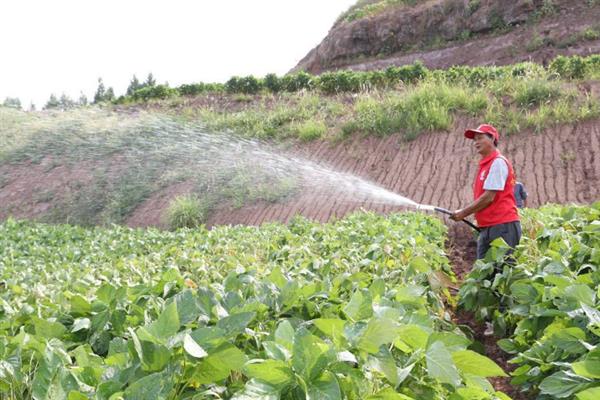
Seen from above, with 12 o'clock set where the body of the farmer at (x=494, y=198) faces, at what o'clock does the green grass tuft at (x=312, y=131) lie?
The green grass tuft is roughly at 2 o'clock from the farmer.

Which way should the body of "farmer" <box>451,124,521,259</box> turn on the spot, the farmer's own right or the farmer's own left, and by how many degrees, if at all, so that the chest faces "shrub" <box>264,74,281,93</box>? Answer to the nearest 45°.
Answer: approximately 45° to the farmer's own right

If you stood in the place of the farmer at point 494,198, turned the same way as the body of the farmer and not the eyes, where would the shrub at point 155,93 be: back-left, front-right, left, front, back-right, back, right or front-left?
front-right

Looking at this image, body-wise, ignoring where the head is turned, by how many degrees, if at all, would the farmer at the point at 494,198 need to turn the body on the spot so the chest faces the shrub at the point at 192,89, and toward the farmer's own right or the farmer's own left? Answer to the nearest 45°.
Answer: approximately 45° to the farmer's own right

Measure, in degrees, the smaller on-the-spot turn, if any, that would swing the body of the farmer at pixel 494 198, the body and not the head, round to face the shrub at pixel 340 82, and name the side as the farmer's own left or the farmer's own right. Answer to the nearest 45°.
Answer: approximately 90° to the farmer's own right

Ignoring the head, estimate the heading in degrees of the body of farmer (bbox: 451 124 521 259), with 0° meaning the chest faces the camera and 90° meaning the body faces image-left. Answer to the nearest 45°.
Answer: approximately 90°

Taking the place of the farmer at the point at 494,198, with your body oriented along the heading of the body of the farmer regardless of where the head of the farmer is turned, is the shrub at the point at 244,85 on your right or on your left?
on your right
